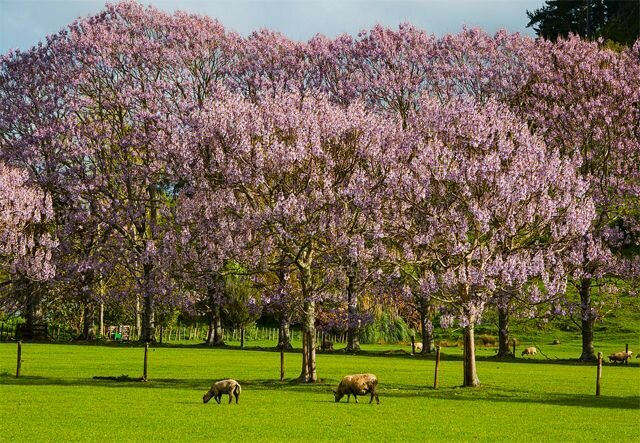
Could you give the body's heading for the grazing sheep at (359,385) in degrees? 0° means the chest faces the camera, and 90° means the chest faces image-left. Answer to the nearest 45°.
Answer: approximately 90°

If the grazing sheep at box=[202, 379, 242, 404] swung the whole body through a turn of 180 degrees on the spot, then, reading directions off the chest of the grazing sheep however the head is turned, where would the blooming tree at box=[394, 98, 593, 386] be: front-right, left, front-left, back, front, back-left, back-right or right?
front-left

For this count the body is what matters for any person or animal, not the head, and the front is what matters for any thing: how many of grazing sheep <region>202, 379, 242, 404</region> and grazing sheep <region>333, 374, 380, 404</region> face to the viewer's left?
2

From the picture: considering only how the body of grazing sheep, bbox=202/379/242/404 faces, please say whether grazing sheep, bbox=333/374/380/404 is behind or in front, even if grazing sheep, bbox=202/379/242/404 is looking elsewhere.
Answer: behind

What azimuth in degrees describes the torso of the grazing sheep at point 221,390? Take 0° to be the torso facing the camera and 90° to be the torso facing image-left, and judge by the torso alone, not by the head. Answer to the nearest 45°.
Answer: approximately 90°

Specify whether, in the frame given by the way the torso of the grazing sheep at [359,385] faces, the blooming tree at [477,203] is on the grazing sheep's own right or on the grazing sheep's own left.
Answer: on the grazing sheep's own right
